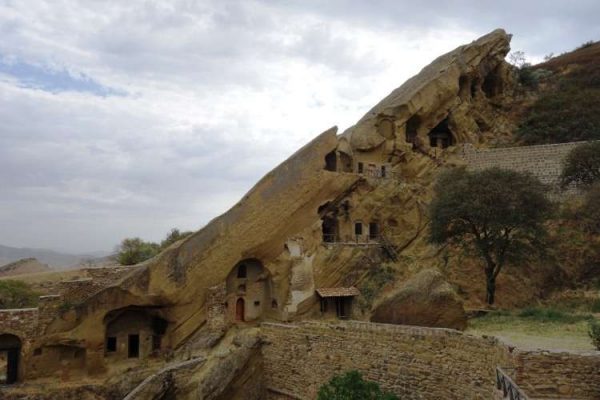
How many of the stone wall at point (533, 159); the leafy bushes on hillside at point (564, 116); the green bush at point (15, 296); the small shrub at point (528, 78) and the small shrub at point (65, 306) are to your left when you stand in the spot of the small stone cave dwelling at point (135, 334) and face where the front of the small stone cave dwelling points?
3

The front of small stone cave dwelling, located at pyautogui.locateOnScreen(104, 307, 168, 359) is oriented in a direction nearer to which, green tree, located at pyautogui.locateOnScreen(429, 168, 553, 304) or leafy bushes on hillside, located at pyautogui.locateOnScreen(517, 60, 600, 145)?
the green tree

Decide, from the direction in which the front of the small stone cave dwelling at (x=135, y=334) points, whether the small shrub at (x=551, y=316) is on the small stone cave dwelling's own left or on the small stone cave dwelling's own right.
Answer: on the small stone cave dwelling's own left

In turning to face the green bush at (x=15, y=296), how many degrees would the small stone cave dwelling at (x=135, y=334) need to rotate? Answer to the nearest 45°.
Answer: approximately 135° to its right

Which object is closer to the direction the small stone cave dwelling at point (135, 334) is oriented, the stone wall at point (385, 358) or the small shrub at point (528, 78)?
the stone wall

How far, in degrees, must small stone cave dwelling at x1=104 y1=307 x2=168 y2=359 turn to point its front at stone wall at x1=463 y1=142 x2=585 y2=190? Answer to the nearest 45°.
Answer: approximately 90° to its left

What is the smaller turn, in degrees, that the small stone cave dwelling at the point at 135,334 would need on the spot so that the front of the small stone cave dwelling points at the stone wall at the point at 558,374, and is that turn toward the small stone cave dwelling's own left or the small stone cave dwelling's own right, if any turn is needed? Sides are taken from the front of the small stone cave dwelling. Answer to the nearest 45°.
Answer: approximately 45° to the small stone cave dwelling's own left

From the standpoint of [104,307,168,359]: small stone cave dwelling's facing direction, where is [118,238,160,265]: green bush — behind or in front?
behind

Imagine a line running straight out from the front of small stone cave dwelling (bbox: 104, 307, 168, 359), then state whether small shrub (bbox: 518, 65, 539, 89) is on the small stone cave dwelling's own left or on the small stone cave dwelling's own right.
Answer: on the small stone cave dwelling's own left

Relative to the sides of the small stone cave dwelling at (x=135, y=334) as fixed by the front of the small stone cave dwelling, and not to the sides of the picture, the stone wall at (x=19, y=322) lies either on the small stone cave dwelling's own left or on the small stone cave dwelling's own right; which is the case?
on the small stone cave dwelling's own right

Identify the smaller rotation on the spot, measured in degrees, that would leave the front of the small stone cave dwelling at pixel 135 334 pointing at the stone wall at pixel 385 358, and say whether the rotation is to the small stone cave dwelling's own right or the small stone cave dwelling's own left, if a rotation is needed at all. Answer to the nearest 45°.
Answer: approximately 45° to the small stone cave dwelling's own left

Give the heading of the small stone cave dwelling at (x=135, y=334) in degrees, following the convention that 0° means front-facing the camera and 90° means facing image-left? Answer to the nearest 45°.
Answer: approximately 0°

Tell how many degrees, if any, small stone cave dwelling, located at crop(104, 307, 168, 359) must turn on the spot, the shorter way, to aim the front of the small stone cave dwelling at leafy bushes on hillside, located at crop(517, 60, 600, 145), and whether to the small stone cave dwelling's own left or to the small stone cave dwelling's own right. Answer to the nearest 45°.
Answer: approximately 90° to the small stone cave dwelling's own left

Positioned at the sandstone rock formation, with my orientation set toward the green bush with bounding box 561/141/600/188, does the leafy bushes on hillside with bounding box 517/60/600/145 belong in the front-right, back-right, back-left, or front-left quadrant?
front-left

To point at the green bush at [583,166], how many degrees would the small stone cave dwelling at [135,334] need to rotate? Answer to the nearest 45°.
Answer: approximately 90° to its left

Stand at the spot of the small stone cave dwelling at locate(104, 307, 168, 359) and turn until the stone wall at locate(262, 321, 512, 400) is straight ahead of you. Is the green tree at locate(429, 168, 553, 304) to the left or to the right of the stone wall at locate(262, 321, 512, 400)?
left

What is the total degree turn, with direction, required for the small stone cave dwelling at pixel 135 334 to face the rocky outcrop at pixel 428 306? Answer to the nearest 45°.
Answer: approximately 45° to its left

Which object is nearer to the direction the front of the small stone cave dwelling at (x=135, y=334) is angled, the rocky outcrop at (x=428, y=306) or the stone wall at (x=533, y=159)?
the rocky outcrop
